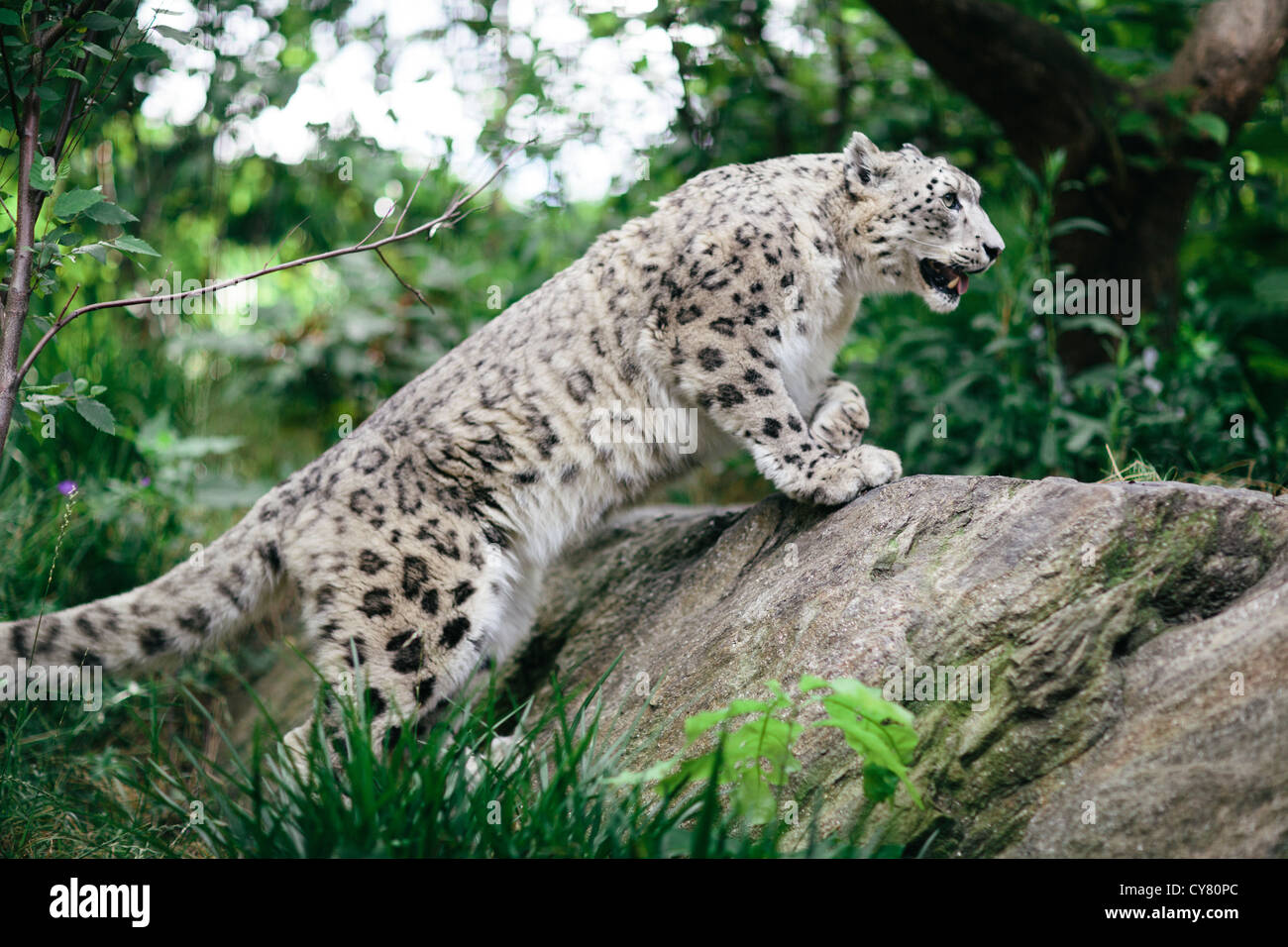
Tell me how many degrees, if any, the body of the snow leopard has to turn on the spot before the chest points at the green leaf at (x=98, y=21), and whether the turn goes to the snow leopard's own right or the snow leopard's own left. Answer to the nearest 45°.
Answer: approximately 135° to the snow leopard's own right

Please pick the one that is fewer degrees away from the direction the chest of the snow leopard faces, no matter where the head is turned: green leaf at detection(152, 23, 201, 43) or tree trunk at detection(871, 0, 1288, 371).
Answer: the tree trunk

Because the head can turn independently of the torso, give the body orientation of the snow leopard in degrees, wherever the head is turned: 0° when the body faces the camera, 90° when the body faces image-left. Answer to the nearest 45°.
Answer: approximately 270°

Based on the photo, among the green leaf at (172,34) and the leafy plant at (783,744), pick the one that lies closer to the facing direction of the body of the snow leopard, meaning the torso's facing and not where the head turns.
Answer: the leafy plant
